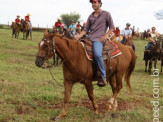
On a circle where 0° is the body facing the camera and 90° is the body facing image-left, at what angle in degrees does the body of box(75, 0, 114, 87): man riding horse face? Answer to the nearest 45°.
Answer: approximately 45°

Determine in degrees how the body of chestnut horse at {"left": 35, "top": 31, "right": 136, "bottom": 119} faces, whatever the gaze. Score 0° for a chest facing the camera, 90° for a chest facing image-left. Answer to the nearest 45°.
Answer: approximately 45°
